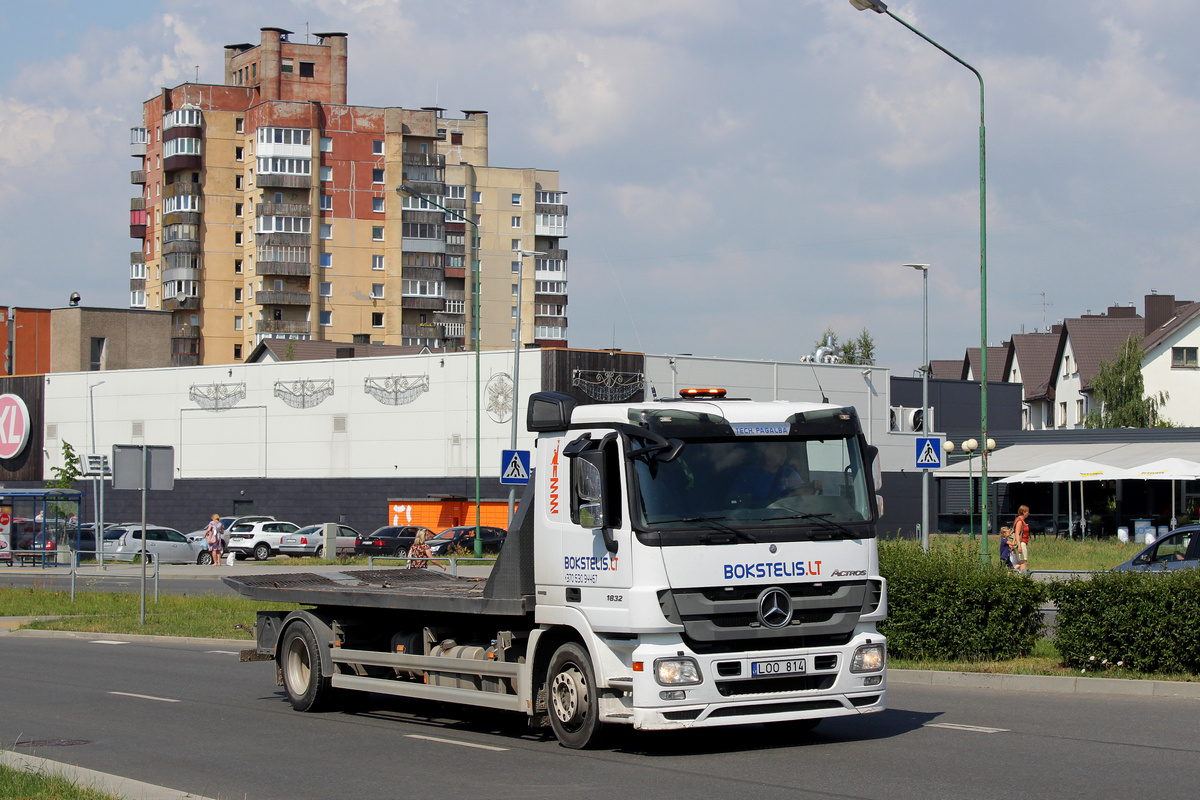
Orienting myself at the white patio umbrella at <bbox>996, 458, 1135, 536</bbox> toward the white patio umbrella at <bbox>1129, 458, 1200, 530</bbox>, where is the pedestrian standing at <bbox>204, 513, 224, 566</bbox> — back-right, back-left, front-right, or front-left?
back-right

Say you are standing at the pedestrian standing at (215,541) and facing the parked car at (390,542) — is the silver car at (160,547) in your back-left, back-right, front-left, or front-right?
back-left

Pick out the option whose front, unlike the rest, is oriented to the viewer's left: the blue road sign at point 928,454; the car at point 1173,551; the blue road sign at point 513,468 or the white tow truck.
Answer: the car

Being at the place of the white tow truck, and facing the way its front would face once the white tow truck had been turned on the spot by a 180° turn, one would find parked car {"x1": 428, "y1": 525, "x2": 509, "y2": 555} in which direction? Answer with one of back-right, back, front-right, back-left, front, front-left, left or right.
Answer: front-right

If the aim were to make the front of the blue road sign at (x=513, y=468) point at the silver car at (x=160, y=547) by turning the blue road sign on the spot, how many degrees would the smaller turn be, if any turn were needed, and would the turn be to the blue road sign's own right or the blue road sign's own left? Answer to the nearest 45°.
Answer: approximately 135° to the blue road sign's own right

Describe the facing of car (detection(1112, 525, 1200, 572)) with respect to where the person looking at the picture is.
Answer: facing to the left of the viewer

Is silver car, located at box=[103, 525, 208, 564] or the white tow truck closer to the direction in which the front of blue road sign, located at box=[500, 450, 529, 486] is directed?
the white tow truck

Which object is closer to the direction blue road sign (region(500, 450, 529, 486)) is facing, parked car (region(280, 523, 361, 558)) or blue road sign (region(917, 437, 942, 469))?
the blue road sign

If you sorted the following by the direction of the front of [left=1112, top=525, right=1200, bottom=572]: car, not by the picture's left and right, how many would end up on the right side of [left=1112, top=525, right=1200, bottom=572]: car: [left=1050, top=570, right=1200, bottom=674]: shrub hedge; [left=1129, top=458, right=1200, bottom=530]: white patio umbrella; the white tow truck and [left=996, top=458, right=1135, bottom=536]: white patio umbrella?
2
